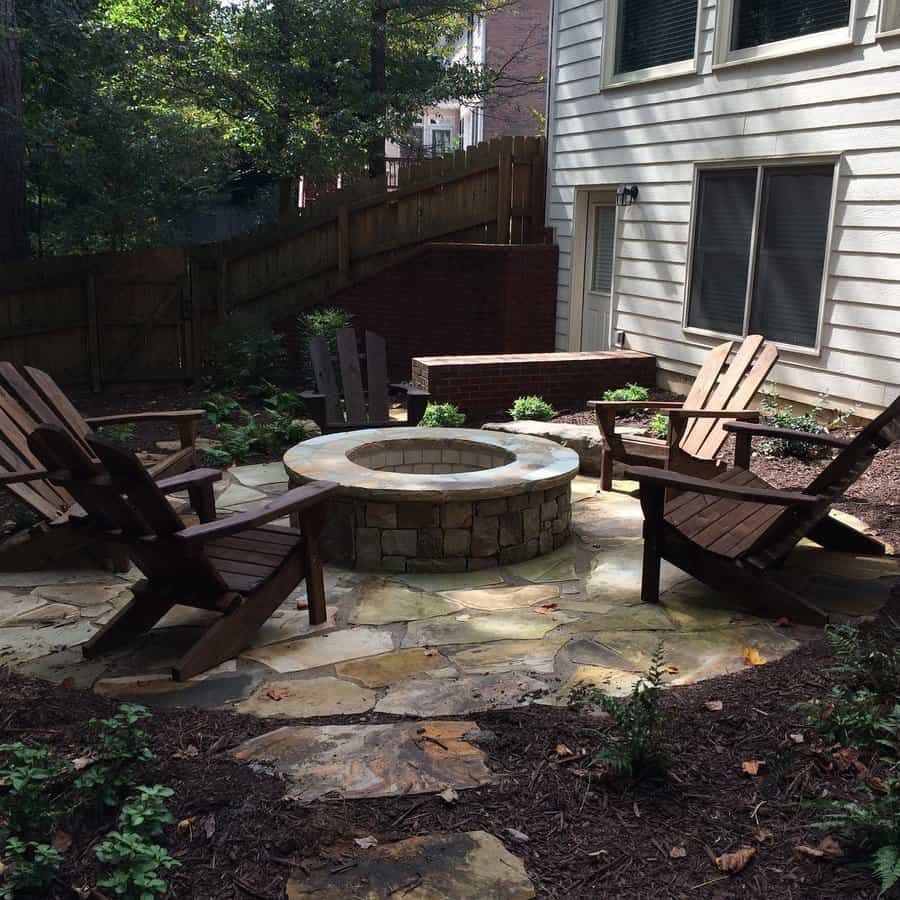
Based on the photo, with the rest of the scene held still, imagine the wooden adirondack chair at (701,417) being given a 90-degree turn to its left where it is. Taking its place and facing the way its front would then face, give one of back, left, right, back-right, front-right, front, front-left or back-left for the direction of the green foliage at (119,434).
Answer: back-right

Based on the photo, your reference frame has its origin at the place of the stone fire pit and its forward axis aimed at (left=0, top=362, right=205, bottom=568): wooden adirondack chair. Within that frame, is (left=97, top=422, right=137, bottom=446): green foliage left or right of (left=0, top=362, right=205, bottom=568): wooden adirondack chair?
right

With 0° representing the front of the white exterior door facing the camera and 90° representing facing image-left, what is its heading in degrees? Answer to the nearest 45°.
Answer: approximately 45°

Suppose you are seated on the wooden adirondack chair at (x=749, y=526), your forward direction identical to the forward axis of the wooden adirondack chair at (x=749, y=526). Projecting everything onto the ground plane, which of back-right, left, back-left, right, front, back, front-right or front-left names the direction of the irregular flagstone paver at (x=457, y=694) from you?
left

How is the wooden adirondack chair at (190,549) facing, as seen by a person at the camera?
facing away from the viewer and to the right of the viewer

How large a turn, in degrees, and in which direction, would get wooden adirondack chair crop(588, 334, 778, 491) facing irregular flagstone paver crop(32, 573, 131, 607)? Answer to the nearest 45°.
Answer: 0° — it already faces it

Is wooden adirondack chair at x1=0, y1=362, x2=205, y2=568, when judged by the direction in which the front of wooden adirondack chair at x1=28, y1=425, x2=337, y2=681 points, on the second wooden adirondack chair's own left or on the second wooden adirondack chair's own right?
on the second wooden adirondack chair's own left

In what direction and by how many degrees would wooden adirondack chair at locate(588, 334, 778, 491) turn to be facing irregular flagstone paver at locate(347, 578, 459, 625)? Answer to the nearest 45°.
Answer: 0° — it already faces it

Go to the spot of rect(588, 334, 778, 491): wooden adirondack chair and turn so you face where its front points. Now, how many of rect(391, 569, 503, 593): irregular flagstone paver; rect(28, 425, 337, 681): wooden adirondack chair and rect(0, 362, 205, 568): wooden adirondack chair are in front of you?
3

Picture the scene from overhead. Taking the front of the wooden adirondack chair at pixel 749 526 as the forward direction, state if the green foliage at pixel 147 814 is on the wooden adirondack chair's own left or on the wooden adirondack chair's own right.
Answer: on the wooden adirondack chair's own left

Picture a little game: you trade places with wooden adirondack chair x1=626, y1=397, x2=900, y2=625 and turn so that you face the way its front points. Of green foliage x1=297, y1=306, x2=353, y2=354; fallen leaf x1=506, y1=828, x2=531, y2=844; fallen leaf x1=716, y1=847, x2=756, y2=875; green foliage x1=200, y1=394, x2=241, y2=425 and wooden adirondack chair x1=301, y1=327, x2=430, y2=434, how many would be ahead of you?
3

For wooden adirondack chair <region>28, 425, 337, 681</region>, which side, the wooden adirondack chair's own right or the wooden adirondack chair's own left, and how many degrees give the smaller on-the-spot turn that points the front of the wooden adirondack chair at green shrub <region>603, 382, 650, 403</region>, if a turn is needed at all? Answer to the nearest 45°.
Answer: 0° — it already faces it

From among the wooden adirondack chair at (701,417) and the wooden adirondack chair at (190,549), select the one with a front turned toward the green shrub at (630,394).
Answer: the wooden adirondack chair at (190,549)

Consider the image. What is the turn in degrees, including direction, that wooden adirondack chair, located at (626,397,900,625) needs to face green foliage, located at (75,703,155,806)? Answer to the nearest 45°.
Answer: approximately 90° to its left

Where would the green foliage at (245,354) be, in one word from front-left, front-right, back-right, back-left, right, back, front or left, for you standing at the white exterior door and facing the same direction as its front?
front-right

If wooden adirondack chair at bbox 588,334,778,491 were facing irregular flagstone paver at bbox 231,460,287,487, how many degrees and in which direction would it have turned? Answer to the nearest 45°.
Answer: approximately 45° to its right

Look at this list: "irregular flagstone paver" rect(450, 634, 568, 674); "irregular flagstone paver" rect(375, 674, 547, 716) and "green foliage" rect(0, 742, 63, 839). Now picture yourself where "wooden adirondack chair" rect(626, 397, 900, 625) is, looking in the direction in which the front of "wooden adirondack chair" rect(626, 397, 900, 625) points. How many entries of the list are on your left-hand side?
3
